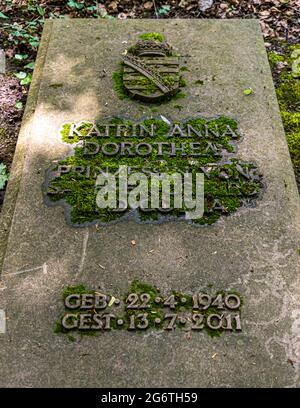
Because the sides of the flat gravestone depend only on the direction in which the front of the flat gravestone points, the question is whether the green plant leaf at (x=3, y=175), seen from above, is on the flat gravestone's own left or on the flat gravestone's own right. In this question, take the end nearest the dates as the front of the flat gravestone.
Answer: on the flat gravestone's own right

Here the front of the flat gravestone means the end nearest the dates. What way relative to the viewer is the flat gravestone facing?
toward the camera
